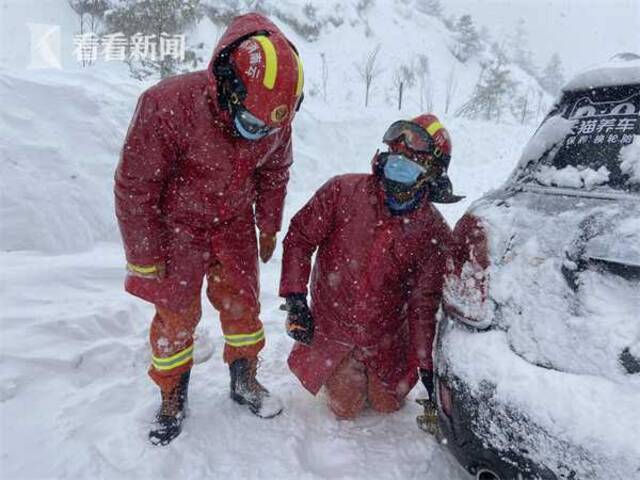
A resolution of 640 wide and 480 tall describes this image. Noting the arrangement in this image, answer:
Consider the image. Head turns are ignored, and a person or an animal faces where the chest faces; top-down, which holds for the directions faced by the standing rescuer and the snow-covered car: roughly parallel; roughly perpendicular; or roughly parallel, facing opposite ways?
roughly perpendicular

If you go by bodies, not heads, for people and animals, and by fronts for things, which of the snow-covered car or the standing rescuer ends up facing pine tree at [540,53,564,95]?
the snow-covered car

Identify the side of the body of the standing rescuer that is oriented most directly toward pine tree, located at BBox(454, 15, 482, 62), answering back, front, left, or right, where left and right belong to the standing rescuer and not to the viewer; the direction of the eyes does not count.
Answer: left

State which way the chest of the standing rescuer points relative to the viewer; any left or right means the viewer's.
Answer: facing the viewer and to the right of the viewer

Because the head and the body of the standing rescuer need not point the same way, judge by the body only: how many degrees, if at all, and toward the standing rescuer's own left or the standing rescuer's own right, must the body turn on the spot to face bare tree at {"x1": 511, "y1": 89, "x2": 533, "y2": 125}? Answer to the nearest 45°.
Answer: approximately 90° to the standing rescuer's own left

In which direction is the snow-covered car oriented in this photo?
away from the camera

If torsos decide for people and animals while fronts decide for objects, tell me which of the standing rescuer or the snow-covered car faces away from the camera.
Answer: the snow-covered car

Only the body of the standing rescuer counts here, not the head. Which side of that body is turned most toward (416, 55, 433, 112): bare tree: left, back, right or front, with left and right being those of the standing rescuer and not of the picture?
left

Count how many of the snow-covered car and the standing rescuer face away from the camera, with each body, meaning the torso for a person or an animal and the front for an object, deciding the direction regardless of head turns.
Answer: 1

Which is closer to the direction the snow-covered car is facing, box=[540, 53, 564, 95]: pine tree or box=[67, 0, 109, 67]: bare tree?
the pine tree

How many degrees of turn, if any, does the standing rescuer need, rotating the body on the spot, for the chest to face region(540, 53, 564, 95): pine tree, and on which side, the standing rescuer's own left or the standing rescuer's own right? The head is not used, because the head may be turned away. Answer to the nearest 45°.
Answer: approximately 90° to the standing rescuer's own left

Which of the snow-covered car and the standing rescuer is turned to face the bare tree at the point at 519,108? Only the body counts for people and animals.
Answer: the snow-covered car

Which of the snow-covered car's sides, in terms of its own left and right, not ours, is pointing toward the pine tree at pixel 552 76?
front
